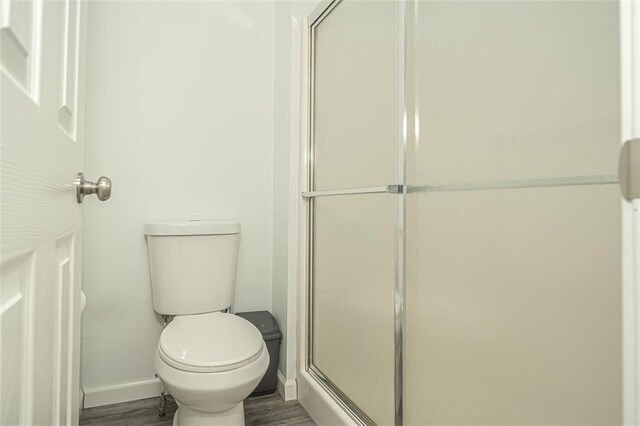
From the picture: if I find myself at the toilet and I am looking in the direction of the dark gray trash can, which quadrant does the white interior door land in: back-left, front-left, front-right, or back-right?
back-right

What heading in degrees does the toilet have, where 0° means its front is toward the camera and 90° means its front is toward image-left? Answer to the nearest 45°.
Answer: approximately 0°

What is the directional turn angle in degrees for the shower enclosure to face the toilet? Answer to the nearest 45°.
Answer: approximately 45° to its right

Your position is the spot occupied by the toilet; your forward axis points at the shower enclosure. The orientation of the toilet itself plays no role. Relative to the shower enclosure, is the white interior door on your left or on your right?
right

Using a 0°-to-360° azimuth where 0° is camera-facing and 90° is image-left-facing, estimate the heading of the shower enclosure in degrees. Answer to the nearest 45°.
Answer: approximately 45°

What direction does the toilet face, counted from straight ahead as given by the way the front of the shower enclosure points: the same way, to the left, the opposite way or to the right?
to the left
